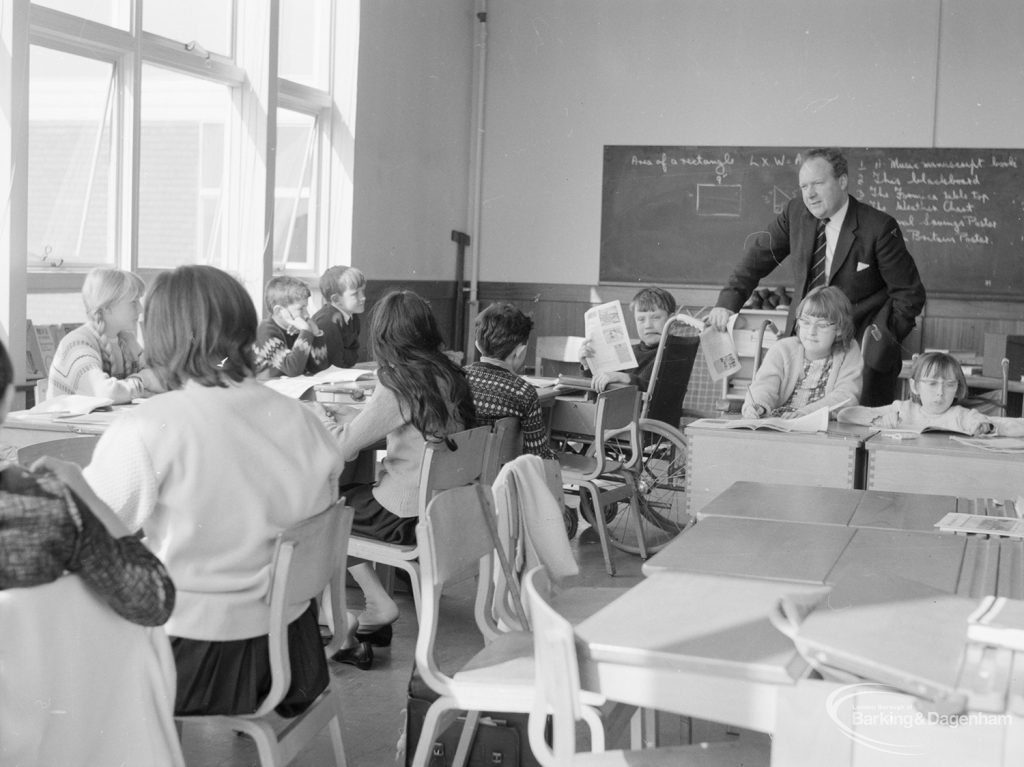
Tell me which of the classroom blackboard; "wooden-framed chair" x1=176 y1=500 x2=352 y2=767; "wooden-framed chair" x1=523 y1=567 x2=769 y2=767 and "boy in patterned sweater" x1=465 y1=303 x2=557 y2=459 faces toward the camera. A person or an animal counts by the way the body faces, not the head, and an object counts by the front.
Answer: the classroom blackboard

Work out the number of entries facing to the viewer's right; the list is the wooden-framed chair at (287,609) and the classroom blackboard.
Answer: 0

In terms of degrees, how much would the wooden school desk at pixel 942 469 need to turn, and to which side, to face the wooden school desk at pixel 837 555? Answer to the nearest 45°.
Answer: approximately 180°

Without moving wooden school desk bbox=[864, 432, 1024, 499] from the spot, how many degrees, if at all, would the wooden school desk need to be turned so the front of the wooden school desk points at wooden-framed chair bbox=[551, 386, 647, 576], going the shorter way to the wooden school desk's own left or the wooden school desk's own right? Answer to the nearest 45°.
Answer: approximately 45° to the wooden school desk's own left

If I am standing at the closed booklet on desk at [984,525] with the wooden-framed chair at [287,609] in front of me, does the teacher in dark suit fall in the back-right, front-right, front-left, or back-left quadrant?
back-right

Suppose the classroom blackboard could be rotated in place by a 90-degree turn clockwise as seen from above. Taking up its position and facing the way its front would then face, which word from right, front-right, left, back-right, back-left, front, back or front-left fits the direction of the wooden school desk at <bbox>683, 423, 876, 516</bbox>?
left

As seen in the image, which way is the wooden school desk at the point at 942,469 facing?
away from the camera

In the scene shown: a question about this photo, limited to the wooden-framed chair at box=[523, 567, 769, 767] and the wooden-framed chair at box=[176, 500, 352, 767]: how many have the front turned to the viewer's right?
1

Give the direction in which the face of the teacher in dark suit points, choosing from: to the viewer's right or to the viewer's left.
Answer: to the viewer's left

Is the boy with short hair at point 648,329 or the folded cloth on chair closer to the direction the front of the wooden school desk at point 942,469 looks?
the boy with short hair

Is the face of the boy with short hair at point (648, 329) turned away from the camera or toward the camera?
toward the camera

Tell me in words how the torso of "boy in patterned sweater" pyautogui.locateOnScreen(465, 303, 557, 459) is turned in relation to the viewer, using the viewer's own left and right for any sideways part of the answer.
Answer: facing away from the viewer and to the right of the viewer

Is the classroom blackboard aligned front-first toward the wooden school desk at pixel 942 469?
yes

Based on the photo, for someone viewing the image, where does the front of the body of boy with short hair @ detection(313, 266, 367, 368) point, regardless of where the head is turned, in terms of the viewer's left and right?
facing the viewer and to the right of the viewer

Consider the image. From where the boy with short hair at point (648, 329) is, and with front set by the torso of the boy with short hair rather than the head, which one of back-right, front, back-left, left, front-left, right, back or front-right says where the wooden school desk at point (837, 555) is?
front-left

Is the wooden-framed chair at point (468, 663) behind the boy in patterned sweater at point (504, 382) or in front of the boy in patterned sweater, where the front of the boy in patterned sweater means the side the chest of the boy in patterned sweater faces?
behind

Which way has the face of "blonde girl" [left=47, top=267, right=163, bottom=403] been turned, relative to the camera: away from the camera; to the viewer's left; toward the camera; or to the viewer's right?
to the viewer's right

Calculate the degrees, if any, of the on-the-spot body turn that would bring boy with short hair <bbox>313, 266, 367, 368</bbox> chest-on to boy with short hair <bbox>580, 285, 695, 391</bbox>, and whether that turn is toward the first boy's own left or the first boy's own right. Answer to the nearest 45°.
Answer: approximately 45° to the first boy's own left

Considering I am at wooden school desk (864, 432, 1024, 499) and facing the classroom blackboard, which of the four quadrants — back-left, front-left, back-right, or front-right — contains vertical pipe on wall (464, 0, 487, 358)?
front-left

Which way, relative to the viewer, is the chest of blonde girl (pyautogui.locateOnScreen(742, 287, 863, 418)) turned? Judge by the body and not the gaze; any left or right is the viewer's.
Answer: facing the viewer and to the left of the viewer
